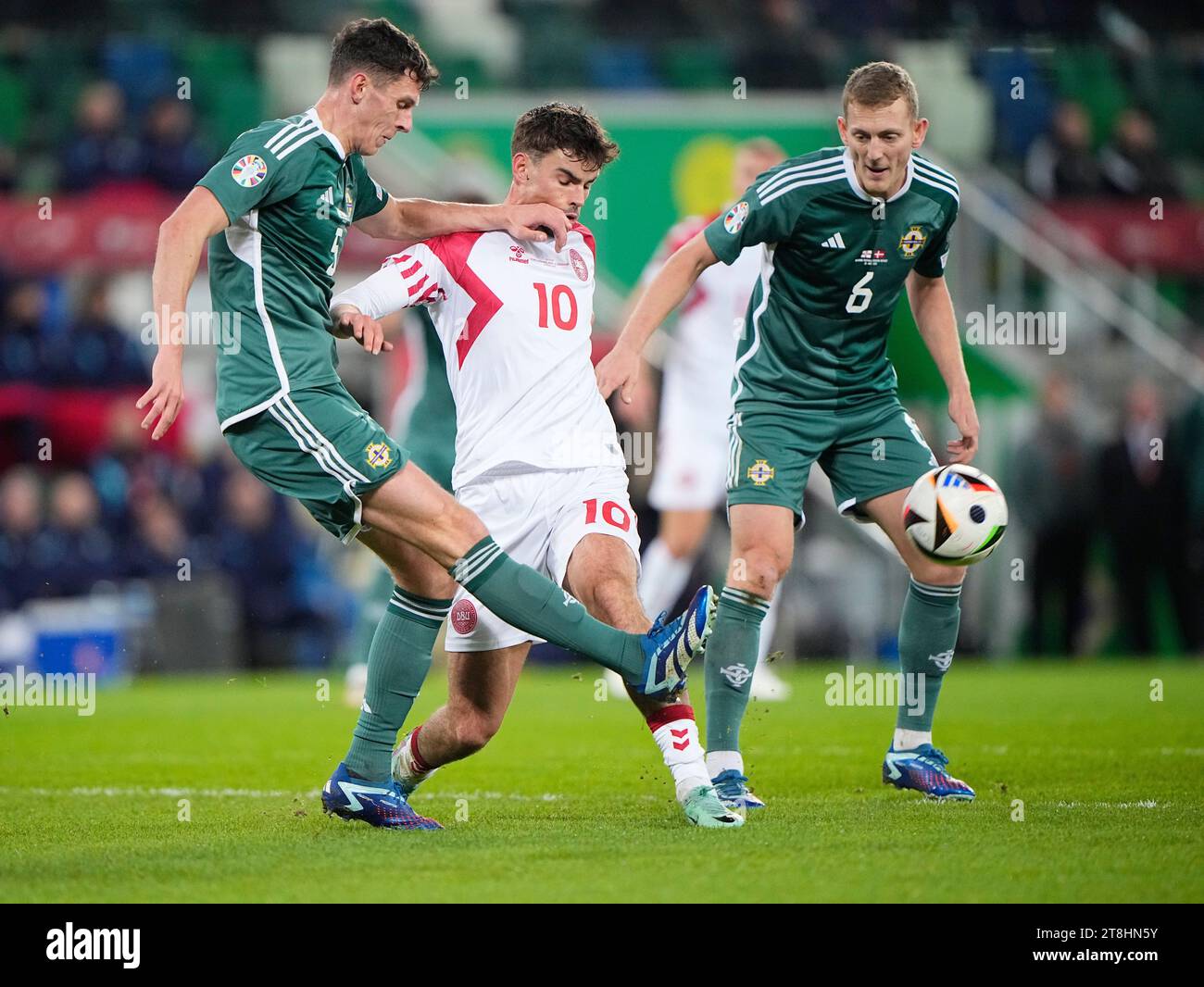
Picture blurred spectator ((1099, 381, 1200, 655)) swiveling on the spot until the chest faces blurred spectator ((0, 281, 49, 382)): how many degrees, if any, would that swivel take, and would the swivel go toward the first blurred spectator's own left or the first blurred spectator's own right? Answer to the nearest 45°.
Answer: approximately 90° to the first blurred spectator's own right

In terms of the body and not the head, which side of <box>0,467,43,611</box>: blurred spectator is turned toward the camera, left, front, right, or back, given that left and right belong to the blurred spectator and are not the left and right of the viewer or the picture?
front

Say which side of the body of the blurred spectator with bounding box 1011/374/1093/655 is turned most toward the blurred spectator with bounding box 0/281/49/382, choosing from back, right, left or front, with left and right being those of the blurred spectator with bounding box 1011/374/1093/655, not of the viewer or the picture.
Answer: right

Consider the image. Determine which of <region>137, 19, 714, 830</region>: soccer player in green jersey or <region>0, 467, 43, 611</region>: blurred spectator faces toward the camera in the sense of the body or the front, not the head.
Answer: the blurred spectator

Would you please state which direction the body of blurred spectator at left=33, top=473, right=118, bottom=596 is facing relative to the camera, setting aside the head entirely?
toward the camera

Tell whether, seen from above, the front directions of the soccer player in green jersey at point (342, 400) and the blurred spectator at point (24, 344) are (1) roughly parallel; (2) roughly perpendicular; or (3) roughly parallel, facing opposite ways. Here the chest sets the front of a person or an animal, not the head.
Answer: roughly perpendicular

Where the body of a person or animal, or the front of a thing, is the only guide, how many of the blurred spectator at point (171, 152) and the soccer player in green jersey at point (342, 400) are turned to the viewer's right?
1

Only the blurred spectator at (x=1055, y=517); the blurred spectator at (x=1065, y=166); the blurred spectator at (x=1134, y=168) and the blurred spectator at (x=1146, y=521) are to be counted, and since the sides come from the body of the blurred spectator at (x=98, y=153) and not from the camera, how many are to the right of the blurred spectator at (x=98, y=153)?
0

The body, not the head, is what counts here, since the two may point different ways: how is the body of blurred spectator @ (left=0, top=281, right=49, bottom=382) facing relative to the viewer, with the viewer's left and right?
facing the viewer

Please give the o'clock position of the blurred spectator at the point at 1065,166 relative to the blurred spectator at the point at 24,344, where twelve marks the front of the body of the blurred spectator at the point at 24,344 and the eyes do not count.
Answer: the blurred spectator at the point at 1065,166 is roughly at 9 o'clock from the blurred spectator at the point at 24,344.

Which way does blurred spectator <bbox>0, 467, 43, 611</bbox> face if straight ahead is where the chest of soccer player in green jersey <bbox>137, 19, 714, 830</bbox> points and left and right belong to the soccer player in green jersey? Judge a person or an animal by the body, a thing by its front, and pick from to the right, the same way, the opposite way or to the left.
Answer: to the right

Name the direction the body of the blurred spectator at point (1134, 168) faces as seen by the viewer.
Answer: toward the camera

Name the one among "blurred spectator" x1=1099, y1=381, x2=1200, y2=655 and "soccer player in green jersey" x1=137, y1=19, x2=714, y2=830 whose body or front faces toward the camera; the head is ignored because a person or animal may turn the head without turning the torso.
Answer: the blurred spectator

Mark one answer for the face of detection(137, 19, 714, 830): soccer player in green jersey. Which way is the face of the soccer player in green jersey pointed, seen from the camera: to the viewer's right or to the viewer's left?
to the viewer's right

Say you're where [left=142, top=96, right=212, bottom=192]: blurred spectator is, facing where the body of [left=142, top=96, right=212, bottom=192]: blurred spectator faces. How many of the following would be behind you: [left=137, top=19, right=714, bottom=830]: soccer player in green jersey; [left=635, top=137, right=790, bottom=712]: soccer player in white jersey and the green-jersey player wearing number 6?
0
